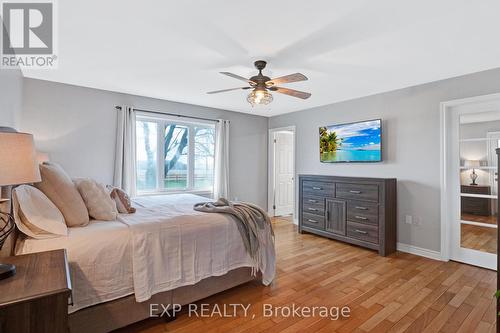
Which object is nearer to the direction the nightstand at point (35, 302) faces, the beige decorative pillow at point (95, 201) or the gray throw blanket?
the gray throw blanket

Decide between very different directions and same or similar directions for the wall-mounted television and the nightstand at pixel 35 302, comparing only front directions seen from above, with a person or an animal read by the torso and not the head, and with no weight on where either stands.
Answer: very different directions

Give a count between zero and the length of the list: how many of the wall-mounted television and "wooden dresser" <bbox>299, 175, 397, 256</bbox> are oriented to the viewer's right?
0

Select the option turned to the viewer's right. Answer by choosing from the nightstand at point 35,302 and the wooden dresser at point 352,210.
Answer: the nightstand

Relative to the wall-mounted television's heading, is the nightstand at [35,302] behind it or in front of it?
in front

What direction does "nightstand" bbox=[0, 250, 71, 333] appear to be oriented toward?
to the viewer's right

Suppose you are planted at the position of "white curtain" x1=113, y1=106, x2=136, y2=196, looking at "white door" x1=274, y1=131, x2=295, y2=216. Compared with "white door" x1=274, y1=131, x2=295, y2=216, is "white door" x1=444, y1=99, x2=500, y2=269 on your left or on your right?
right

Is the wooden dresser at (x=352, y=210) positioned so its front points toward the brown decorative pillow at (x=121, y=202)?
yes

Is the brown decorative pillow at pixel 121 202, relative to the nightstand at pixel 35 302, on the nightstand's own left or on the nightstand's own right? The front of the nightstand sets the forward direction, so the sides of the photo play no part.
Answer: on the nightstand's own left

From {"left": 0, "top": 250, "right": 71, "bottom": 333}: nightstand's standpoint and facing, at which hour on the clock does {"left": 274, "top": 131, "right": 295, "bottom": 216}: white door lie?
The white door is roughly at 11 o'clock from the nightstand.

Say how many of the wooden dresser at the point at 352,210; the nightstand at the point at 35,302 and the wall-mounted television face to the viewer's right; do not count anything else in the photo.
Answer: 1

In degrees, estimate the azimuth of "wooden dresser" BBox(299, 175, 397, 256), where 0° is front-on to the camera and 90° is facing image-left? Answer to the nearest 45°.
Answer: approximately 45°

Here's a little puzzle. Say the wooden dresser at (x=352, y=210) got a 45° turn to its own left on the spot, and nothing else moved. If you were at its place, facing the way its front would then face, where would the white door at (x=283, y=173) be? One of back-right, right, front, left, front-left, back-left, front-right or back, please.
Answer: back-right

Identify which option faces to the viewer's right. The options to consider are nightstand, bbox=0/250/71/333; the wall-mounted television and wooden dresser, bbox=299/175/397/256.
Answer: the nightstand

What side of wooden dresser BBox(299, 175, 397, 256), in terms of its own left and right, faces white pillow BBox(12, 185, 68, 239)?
front

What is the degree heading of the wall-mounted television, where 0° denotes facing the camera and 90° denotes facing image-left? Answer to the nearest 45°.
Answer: approximately 45°

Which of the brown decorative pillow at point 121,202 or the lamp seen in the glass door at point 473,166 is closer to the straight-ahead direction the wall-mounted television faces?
the brown decorative pillow
